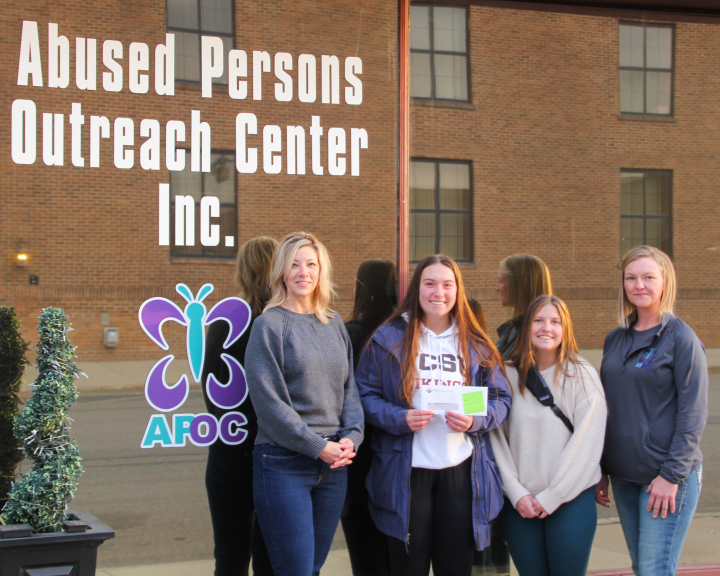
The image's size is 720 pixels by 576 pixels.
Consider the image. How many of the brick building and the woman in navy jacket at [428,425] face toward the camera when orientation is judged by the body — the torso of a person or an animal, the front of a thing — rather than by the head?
2

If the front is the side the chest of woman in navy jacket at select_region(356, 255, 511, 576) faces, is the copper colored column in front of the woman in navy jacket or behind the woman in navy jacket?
behind

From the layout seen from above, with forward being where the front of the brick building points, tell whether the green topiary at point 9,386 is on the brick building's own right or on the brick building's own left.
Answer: on the brick building's own right

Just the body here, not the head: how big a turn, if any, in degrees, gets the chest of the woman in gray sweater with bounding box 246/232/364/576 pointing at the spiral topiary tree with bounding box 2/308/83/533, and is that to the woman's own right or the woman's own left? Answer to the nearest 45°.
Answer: approximately 135° to the woman's own right

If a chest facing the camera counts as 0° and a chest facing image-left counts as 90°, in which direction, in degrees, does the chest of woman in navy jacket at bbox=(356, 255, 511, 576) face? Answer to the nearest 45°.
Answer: approximately 0°
